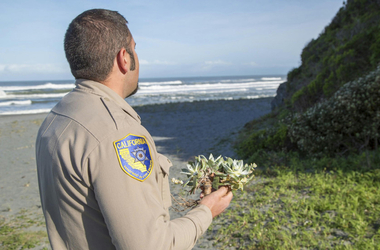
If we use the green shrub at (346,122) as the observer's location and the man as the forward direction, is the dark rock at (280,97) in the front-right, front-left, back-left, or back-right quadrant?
back-right

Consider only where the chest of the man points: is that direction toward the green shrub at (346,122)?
yes

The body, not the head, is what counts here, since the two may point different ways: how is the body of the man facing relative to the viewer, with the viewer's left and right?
facing away from the viewer and to the right of the viewer

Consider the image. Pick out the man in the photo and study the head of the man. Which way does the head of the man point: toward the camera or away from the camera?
away from the camera

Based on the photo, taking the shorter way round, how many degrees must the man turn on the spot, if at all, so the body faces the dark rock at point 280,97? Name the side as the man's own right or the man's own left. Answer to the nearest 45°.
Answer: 0° — they already face it
